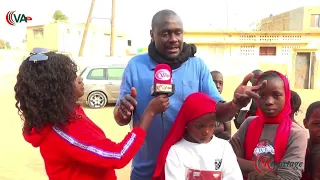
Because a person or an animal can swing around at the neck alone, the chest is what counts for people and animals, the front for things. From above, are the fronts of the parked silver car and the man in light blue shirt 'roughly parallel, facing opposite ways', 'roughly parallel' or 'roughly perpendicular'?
roughly perpendicular

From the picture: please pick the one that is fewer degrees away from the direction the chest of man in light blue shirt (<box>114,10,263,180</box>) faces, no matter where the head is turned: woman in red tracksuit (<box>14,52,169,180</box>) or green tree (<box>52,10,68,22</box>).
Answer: the woman in red tracksuit

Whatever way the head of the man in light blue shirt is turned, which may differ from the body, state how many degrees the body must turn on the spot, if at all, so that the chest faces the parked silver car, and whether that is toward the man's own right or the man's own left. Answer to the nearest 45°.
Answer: approximately 180°

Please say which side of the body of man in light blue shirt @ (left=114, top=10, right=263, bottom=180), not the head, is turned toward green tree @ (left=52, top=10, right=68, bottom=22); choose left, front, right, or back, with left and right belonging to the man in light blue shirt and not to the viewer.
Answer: back

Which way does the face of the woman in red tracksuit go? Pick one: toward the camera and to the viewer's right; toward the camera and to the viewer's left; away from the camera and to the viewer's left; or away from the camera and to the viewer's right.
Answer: away from the camera and to the viewer's right

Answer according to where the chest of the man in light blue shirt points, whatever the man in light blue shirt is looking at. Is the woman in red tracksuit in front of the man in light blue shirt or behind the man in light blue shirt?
in front
